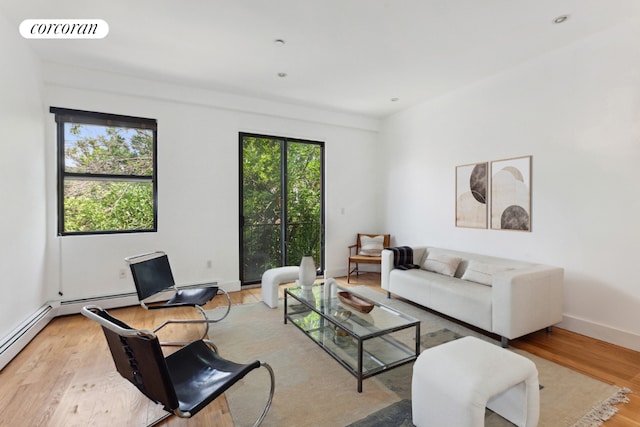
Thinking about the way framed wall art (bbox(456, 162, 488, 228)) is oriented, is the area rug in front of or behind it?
in front

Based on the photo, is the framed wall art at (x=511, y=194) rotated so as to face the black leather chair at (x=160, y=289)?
yes

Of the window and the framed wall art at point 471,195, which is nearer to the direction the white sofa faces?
the window

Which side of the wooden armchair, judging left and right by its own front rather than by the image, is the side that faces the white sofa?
left

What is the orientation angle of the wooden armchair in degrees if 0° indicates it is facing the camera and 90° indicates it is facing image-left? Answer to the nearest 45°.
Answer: approximately 45°
